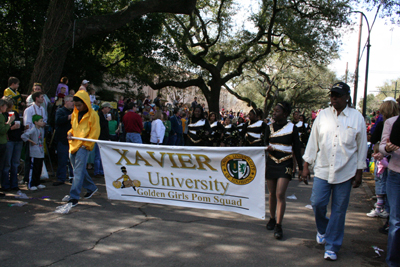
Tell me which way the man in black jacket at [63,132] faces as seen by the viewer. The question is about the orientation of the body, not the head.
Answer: to the viewer's right

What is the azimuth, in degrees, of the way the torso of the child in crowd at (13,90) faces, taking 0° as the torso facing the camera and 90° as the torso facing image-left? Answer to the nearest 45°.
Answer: approximately 270°

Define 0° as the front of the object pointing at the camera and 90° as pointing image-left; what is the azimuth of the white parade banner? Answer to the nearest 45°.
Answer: approximately 0°

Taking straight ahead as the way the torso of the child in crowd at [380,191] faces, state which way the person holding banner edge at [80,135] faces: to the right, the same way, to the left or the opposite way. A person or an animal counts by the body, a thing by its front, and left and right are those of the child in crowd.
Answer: to the left

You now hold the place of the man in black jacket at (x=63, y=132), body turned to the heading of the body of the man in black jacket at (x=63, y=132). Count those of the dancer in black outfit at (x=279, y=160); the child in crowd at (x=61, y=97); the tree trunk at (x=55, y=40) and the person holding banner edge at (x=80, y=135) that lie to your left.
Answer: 2

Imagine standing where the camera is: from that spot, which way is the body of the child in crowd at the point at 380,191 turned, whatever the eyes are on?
to the viewer's left

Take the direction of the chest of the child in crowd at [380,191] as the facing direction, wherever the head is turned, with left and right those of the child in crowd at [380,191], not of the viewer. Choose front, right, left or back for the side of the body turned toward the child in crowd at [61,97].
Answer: front

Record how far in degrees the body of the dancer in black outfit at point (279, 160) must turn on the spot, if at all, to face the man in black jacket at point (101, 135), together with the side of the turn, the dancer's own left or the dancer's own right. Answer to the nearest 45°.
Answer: approximately 90° to the dancer's own right

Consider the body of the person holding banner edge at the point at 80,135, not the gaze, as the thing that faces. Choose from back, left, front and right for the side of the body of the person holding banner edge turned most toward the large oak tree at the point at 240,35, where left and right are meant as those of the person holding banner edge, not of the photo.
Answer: back

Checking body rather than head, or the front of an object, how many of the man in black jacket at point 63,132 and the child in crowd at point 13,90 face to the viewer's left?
0

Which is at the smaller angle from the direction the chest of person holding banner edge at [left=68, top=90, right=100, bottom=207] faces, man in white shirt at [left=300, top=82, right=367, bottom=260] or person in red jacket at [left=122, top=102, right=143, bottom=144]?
the man in white shirt

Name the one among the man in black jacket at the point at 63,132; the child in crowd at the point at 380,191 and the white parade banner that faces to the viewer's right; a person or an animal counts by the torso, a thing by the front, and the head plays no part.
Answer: the man in black jacket

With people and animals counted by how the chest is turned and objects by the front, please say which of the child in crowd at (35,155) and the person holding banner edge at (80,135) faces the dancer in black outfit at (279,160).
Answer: the child in crowd

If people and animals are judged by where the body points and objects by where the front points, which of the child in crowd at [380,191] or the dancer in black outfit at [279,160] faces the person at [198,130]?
the child in crowd
